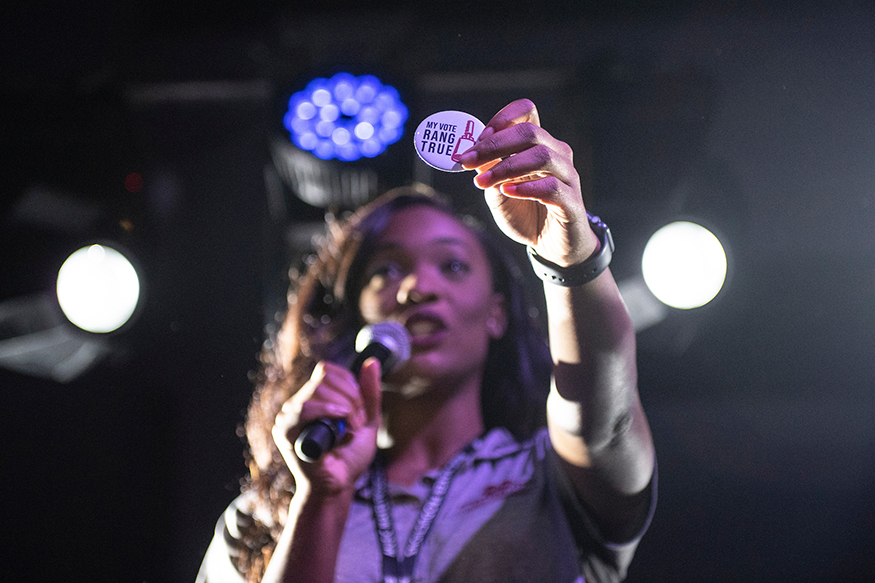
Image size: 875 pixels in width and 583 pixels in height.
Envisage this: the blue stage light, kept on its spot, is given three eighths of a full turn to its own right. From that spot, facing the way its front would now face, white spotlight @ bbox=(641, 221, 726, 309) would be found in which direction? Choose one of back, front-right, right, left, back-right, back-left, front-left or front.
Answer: back-right

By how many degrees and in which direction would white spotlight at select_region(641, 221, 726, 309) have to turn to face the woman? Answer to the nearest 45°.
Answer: approximately 45° to its right

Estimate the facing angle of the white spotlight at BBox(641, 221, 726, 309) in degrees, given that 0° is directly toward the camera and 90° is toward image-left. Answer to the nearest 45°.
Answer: approximately 0°

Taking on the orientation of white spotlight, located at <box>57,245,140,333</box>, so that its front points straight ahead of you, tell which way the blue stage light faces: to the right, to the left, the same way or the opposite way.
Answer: the same way

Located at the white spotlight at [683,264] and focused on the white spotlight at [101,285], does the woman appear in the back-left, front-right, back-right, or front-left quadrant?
front-left

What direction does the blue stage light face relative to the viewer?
toward the camera

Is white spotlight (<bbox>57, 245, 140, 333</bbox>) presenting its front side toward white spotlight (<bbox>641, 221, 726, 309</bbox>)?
no

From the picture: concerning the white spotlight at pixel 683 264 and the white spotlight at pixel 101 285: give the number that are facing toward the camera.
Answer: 2

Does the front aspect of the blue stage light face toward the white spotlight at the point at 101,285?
no

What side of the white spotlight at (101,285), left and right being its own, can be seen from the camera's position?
front

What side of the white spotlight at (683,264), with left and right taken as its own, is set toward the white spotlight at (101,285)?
right

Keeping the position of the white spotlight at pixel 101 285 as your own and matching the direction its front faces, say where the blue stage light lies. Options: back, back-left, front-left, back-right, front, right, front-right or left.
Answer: front-left
